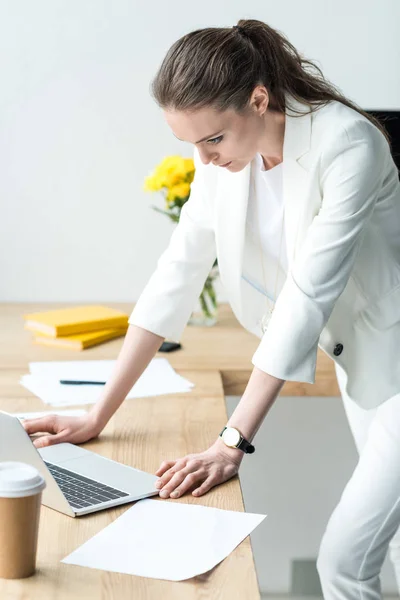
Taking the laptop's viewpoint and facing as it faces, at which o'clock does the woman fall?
The woman is roughly at 12 o'clock from the laptop.

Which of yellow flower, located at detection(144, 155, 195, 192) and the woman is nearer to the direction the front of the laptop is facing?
the woman

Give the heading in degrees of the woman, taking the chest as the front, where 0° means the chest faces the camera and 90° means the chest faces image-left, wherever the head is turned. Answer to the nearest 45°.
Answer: approximately 45°

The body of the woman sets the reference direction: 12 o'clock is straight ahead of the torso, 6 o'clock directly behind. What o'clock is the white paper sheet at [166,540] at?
The white paper sheet is roughly at 11 o'clock from the woman.

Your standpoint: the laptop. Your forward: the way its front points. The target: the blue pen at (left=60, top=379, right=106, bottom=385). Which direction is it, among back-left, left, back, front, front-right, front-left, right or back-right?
front-left

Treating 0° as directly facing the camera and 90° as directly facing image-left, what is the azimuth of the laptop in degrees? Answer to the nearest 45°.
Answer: approximately 225°

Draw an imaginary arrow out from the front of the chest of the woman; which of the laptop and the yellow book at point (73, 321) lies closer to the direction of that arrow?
the laptop

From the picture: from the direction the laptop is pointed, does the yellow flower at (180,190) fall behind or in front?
in front

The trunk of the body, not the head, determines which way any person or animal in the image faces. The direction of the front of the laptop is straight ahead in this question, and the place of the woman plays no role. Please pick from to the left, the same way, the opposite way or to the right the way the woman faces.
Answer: the opposite way

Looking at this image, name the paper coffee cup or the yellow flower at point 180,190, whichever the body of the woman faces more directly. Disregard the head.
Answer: the paper coffee cup

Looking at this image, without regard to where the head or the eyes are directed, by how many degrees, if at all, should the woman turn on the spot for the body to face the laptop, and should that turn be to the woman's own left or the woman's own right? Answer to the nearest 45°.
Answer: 0° — they already face it
